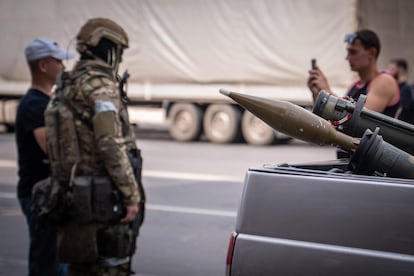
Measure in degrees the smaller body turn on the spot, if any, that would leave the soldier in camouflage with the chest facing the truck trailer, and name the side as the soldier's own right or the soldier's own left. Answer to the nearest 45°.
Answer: approximately 90° to the soldier's own left

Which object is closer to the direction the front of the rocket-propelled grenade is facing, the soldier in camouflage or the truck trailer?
the soldier in camouflage

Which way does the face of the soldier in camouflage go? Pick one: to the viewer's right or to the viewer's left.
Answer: to the viewer's right

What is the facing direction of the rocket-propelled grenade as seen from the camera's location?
facing to the left of the viewer

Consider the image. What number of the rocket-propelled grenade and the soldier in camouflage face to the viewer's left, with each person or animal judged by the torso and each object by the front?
1

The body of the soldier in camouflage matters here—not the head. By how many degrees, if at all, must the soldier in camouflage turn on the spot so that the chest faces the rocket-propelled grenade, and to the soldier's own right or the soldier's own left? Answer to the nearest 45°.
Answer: approximately 45° to the soldier's own right

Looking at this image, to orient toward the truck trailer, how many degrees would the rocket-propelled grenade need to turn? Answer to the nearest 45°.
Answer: approximately 90° to its right

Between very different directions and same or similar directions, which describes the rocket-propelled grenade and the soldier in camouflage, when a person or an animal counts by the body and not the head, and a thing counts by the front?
very different directions

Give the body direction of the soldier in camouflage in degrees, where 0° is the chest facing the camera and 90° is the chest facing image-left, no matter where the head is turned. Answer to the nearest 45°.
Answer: approximately 270°
